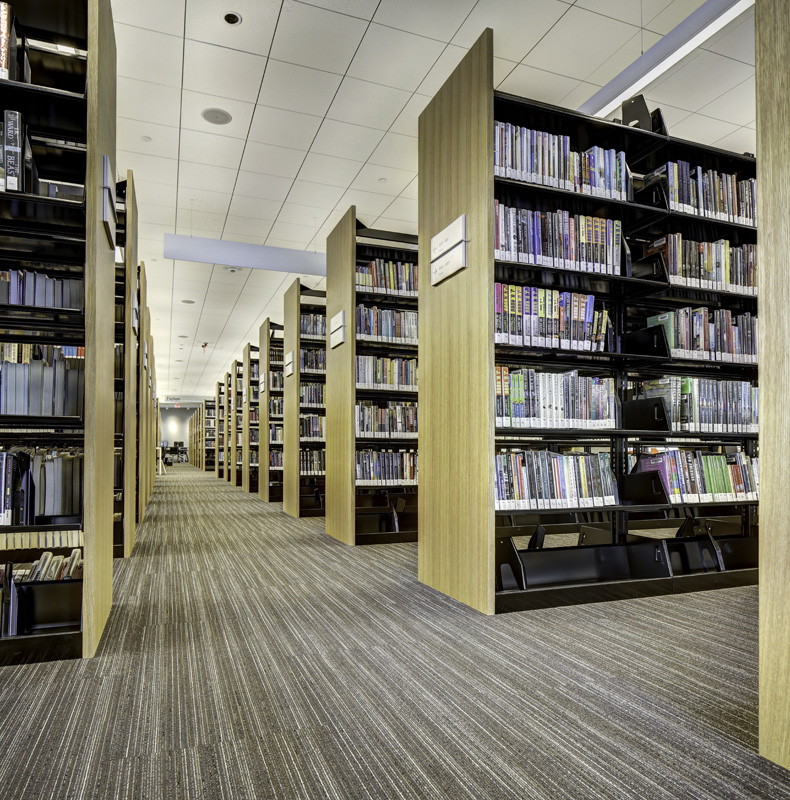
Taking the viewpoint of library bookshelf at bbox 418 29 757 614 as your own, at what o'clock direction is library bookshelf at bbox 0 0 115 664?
library bookshelf at bbox 0 0 115 664 is roughly at 3 o'clock from library bookshelf at bbox 418 29 757 614.

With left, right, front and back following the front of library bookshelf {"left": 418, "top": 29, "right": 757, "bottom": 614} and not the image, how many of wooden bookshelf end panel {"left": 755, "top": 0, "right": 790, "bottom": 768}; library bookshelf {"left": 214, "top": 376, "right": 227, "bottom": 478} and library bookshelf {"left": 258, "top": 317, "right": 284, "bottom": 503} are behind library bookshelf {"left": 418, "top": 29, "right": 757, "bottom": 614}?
2

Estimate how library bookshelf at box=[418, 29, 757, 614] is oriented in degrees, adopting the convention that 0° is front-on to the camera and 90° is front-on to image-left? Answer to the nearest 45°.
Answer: approximately 315°

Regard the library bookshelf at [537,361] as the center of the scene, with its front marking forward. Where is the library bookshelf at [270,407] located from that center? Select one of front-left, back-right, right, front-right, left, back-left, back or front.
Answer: back

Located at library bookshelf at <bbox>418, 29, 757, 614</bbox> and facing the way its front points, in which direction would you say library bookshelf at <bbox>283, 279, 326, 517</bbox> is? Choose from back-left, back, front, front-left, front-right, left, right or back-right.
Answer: back

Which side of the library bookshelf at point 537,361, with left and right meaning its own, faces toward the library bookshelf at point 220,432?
back

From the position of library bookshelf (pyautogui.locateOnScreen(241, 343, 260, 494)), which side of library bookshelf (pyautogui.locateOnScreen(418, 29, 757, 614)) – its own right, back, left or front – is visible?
back

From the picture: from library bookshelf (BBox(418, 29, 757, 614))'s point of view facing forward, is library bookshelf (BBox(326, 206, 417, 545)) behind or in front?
behind
